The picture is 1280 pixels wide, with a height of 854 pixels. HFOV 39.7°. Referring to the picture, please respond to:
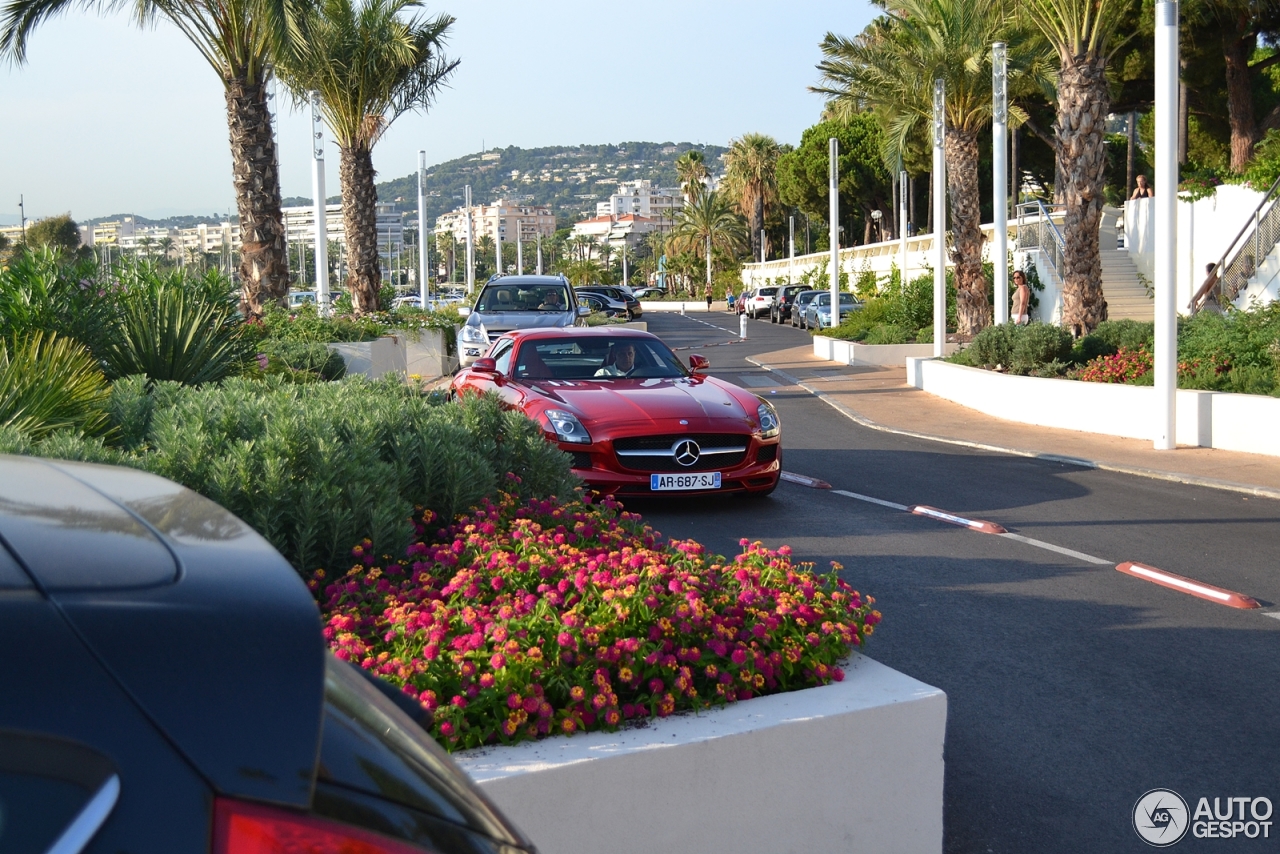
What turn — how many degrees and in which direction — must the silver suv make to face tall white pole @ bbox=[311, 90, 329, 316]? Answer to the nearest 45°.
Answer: approximately 135° to its right

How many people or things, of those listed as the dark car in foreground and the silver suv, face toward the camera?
1

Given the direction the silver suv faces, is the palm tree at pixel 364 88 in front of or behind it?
behind

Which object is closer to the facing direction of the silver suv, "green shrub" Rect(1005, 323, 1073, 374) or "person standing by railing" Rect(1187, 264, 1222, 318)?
the green shrub

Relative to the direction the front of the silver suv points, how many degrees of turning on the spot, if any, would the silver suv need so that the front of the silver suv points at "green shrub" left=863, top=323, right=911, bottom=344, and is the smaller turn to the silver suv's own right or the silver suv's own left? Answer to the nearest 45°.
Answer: approximately 135° to the silver suv's own left

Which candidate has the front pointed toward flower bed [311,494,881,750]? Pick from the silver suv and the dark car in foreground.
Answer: the silver suv
